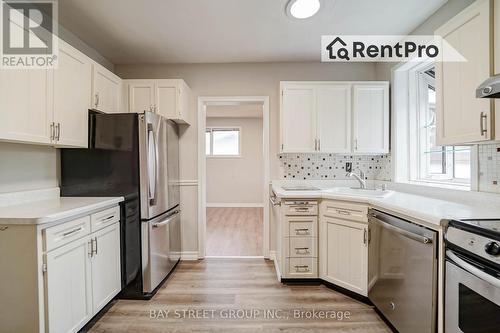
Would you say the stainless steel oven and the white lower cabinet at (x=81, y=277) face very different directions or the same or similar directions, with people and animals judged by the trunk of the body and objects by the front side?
very different directions

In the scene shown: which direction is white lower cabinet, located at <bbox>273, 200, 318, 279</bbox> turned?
toward the camera

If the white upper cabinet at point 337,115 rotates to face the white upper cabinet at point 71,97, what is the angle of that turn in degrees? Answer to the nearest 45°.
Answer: approximately 45° to its right

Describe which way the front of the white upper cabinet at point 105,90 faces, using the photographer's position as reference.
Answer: facing the viewer and to the right of the viewer

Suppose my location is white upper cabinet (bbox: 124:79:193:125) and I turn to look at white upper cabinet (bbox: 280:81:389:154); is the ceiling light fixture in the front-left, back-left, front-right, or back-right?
front-right

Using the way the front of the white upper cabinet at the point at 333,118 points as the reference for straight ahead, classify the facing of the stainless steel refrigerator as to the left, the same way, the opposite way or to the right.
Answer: to the left

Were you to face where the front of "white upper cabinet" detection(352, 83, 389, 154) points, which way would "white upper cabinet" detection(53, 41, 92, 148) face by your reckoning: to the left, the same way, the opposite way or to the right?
to the left

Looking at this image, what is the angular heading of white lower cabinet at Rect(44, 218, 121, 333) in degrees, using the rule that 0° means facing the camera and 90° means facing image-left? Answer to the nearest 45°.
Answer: approximately 315°

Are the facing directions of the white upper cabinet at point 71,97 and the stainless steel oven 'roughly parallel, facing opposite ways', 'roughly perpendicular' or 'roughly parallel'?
roughly parallel, facing opposite ways

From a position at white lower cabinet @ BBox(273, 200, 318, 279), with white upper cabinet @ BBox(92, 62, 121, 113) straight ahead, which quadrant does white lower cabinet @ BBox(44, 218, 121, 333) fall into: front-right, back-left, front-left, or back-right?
front-left

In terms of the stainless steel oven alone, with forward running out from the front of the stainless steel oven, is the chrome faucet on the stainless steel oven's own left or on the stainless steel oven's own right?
on the stainless steel oven's own right

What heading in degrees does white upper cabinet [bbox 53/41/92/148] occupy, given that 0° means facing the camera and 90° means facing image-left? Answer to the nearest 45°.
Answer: approximately 315°
